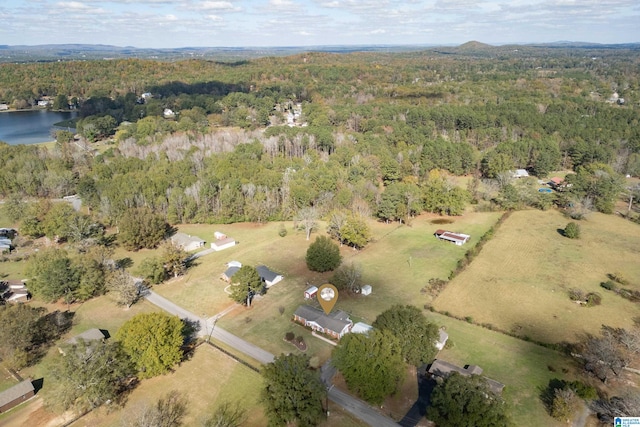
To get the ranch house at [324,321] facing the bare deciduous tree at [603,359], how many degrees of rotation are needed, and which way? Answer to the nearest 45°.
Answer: approximately 135° to its left

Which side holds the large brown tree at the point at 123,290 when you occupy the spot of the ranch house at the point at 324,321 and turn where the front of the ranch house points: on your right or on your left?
on your right

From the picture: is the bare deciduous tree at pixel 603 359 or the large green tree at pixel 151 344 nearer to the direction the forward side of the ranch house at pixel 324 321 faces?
the large green tree

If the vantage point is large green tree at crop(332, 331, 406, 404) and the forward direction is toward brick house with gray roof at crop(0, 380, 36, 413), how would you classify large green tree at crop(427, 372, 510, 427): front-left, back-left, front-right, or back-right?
back-left

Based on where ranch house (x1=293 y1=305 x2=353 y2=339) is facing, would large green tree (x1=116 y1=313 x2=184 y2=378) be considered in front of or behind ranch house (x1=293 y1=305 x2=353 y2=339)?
in front

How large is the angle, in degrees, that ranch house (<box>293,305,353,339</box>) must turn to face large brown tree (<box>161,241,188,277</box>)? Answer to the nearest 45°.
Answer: approximately 90° to its right

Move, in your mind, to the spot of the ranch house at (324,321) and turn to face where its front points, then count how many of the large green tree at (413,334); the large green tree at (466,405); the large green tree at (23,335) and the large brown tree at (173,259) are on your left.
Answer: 2

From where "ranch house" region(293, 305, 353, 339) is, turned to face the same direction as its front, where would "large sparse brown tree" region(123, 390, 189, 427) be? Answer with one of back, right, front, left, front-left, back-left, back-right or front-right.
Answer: front

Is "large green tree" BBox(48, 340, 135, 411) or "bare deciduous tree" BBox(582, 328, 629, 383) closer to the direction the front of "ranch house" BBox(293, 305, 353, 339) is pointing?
the large green tree

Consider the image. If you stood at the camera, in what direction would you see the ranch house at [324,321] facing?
facing the viewer and to the left of the viewer

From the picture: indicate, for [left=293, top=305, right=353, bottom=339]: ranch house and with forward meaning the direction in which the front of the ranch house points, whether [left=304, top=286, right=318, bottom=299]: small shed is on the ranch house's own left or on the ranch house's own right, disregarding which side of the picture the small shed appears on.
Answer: on the ranch house's own right

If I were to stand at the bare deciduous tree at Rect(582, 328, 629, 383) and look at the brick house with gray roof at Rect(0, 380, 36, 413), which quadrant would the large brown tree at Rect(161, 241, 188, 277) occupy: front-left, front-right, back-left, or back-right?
front-right

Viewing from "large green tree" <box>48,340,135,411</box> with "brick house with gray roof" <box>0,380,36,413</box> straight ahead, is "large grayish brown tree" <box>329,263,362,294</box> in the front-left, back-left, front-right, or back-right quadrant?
back-right

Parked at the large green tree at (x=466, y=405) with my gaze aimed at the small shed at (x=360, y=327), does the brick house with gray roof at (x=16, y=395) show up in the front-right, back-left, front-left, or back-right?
front-left
